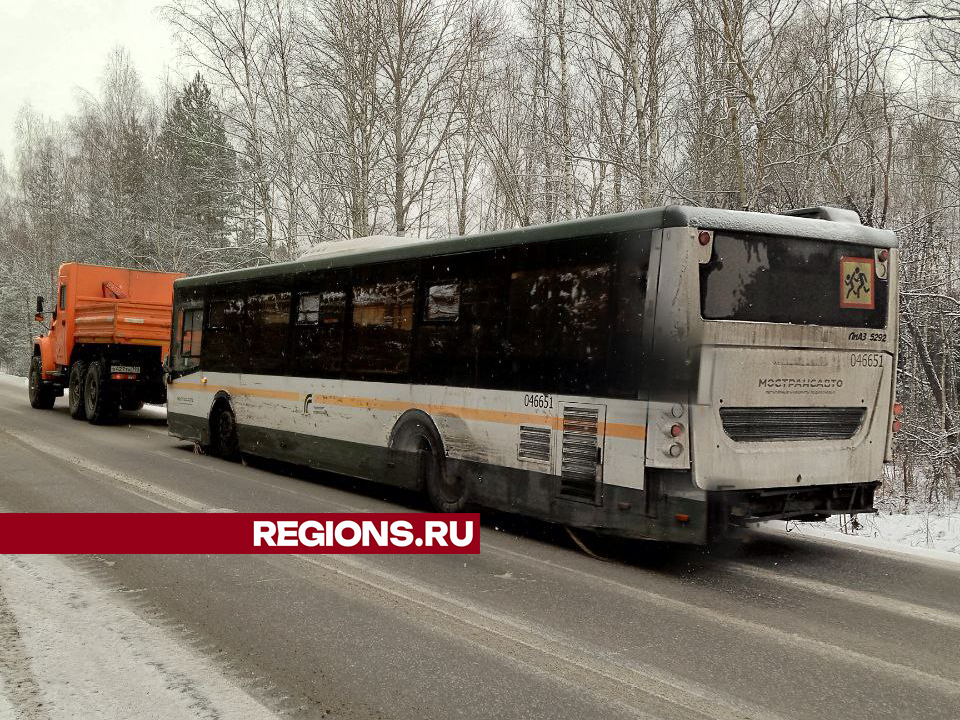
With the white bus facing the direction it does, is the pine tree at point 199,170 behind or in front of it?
in front

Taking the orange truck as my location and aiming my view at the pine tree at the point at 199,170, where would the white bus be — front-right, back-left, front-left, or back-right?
back-right

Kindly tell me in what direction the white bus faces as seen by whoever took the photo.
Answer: facing away from the viewer and to the left of the viewer

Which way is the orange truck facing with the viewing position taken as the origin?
facing away from the viewer and to the left of the viewer

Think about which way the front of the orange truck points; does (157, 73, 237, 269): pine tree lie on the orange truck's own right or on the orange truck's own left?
on the orange truck's own right

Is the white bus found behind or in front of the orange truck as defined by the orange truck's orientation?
behind

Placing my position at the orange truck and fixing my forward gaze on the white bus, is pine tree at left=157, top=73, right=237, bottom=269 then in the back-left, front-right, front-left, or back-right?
back-left

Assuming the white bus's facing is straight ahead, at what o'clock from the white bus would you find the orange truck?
The orange truck is roughly at 12 o'clock from the white bus.

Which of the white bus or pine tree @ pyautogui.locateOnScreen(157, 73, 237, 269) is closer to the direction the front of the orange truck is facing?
the pine tree
